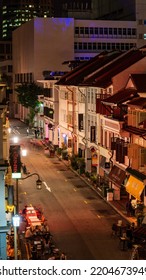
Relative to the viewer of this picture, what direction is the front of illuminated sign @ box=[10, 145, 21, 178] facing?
facing the viewer
